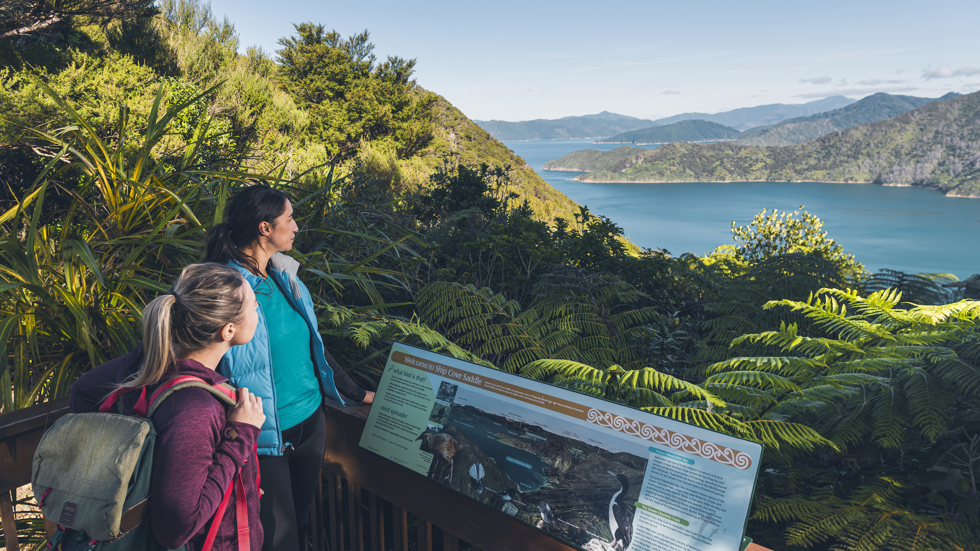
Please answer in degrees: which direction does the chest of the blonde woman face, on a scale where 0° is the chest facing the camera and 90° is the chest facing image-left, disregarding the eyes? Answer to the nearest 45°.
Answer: approximately 225°

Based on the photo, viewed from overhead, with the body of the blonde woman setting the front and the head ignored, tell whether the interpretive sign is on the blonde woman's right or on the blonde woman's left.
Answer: on the blonde woman's right

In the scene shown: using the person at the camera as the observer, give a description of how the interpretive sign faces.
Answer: facing the viewer and to the left of the viewer

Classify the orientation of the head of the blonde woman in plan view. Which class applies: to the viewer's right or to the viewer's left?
to the viewer's right

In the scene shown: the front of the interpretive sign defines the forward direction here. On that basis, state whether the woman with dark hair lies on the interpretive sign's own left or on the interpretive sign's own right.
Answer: on the interpretive sign's own right
